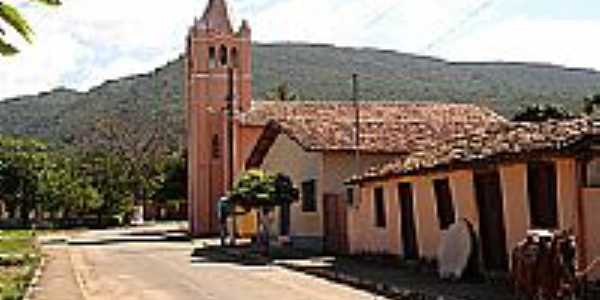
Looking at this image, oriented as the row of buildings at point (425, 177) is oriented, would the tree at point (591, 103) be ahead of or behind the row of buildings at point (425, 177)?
behind

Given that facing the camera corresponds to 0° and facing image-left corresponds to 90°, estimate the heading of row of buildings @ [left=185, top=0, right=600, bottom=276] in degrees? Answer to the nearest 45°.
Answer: approximately 45°

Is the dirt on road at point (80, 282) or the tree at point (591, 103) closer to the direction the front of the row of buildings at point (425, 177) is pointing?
the dirt on road

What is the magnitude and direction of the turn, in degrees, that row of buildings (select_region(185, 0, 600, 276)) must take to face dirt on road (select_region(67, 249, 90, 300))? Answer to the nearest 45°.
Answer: approximately 45° to its right

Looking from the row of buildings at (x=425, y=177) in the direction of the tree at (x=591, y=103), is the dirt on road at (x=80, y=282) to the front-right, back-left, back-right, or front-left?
back-left
